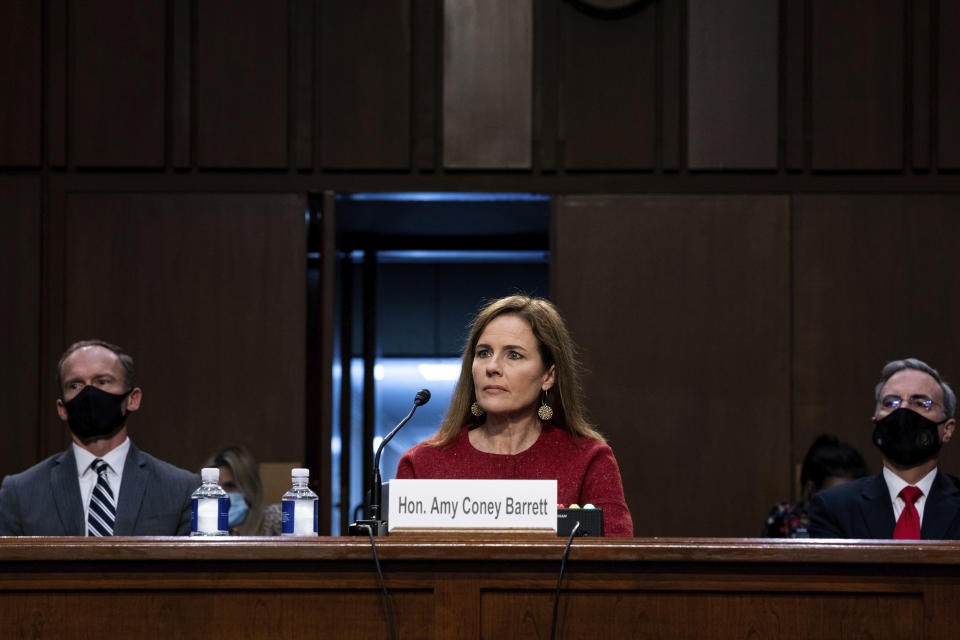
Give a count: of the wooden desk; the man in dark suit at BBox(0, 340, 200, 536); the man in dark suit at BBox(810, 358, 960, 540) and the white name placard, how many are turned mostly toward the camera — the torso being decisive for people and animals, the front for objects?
4

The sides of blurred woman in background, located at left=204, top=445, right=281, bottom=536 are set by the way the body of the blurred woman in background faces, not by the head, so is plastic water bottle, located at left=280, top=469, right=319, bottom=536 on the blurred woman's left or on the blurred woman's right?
on the blurred woman's left

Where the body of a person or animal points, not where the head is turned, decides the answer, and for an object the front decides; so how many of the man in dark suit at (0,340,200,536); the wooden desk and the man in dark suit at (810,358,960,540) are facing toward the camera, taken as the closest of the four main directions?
3

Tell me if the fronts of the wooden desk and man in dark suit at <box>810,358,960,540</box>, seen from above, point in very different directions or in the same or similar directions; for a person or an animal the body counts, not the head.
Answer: same or similar directions

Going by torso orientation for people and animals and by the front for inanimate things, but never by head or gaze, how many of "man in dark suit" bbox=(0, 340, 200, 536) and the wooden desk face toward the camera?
2

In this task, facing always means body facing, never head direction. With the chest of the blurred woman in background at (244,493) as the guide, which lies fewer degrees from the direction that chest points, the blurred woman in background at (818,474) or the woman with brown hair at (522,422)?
the woman with brown hair

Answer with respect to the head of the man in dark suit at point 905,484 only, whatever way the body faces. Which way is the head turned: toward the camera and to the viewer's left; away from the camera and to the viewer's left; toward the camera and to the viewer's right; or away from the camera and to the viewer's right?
toward the camera and to the viewer's left

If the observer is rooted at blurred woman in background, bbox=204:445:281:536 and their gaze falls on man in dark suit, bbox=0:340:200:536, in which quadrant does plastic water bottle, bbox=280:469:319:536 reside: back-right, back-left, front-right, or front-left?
front-left

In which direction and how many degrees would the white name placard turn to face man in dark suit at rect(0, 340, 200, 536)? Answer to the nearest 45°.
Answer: approximately 135° to its right

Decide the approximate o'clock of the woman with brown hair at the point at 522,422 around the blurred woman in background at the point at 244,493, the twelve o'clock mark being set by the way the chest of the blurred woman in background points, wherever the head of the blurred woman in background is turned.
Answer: The woman with brown hair is roughly at 10 o'clock from the blurred woman in background.

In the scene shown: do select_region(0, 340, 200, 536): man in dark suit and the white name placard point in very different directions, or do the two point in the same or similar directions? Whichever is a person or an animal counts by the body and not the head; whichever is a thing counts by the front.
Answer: same or similar directions

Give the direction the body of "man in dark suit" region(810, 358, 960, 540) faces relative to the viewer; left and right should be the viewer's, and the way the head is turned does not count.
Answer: facing the viewer

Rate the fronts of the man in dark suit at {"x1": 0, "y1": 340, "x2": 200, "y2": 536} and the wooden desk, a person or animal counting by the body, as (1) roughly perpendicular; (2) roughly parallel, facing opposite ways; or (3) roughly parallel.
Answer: roughly parallel

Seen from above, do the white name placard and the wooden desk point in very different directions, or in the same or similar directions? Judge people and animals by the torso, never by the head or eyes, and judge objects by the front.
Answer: same or similar directions

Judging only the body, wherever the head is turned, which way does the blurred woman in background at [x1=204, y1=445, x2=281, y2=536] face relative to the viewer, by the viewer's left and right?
facing the viewer and to the left of the viewer
